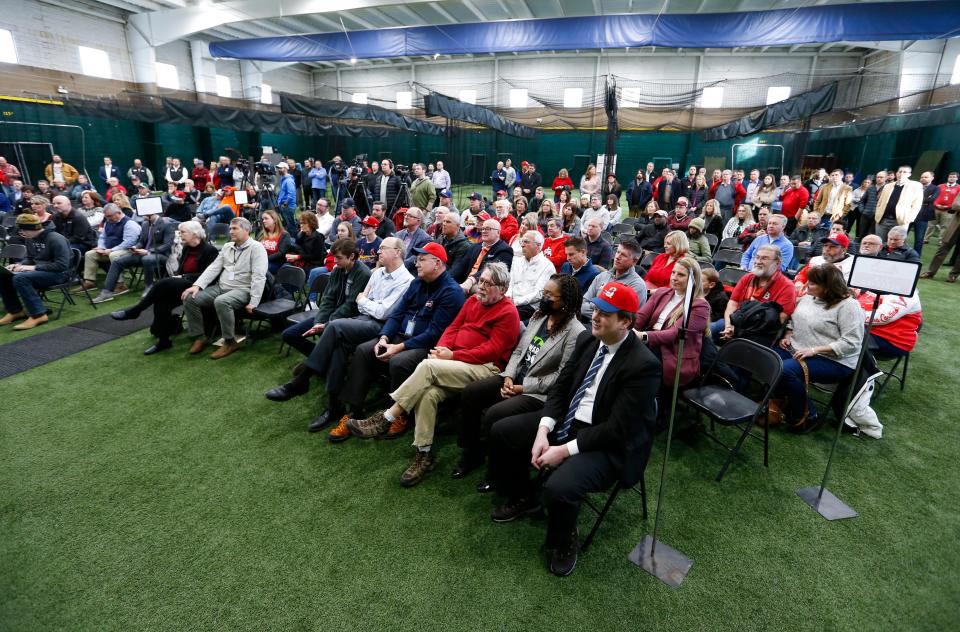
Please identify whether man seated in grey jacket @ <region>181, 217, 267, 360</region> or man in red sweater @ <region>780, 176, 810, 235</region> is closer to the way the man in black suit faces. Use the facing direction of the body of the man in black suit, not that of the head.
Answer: the man seated in grey jacket

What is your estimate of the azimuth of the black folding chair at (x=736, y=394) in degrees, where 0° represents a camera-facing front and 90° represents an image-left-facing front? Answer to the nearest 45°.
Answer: approximately 45°

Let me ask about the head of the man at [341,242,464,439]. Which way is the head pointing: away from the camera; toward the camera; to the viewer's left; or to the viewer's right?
to the viewer's left

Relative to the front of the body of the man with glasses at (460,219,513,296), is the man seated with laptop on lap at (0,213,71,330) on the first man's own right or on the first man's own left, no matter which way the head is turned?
on the first man's own right

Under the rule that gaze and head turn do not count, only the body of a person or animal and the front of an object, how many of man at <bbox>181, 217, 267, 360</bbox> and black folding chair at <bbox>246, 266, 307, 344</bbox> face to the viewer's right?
0

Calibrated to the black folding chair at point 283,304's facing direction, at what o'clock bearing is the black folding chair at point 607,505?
the black folding chair at point 607,505 is roughly at 10 o'clock from the black folding chair at point 283,304.

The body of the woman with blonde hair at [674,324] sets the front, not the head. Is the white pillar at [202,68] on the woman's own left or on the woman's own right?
on the woman's own right

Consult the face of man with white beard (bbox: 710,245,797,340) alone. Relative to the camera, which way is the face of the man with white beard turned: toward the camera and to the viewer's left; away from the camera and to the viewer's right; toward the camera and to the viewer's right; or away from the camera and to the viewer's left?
toward the camera and to the viewer's left

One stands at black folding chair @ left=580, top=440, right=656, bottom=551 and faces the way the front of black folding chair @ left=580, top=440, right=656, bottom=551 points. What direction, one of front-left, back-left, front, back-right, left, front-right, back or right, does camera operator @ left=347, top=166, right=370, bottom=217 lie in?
right

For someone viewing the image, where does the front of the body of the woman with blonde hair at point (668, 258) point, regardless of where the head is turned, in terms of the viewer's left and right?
facing the viewer and to the left of the viewer

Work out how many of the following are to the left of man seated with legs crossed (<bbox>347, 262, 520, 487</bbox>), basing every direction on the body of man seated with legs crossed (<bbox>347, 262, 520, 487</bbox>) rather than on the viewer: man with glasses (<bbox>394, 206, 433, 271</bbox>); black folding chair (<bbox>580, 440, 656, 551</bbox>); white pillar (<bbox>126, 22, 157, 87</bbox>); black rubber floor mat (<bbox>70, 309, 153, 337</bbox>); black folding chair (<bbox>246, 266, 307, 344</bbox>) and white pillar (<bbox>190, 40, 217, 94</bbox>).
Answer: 1

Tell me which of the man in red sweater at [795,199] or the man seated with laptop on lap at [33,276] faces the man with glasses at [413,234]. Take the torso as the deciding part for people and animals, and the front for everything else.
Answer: the man in red sweater

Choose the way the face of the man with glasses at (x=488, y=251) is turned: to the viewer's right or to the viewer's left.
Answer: to the viewer's left

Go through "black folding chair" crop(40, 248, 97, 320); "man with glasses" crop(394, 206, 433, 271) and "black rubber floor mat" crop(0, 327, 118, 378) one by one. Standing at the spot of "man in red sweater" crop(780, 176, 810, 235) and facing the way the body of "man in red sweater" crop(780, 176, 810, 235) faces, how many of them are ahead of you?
3

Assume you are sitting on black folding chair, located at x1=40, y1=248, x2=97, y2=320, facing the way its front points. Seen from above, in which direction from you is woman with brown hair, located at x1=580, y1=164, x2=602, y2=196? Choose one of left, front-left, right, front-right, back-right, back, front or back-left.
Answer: back-left

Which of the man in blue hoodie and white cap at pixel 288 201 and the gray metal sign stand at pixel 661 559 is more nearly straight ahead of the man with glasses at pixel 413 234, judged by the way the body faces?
the gray metal sign stand
